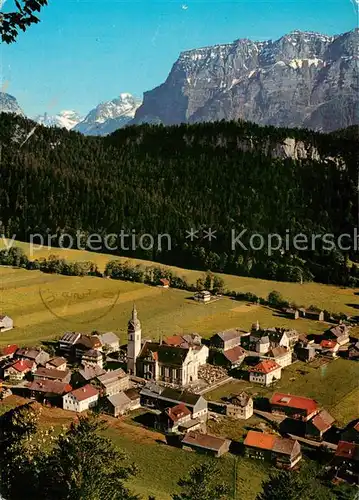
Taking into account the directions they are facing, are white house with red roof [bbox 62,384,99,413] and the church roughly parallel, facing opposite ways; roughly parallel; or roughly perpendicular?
roughly perpendicular

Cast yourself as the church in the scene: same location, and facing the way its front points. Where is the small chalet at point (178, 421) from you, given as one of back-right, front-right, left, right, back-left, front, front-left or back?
front-right

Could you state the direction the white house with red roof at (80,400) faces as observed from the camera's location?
facing the viewer and to the left of the viewer

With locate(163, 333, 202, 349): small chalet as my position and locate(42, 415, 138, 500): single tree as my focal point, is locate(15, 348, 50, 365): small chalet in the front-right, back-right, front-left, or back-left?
front-right

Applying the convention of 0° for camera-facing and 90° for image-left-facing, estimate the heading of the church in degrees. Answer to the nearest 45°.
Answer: approximately 315°

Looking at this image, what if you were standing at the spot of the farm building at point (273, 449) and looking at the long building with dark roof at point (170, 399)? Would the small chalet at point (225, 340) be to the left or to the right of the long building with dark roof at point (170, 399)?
right

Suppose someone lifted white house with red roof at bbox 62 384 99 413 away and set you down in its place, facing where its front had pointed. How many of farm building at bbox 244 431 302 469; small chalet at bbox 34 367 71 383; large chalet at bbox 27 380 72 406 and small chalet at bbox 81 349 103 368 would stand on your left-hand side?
1

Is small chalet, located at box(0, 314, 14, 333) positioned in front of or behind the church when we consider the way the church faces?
behind

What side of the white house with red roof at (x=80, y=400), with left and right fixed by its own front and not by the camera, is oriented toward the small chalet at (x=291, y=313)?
back

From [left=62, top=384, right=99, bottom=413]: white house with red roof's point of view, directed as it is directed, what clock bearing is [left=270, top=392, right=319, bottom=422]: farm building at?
The farm building is roughly at 8 o'clock from the white house with red roof.

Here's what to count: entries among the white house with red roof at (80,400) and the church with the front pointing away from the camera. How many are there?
0
